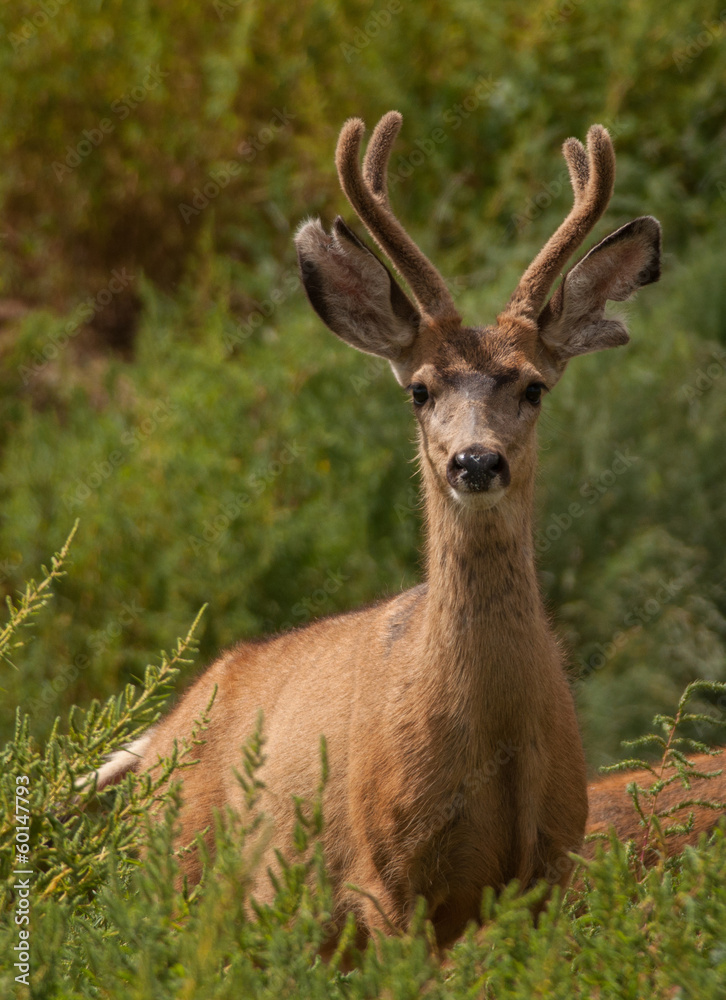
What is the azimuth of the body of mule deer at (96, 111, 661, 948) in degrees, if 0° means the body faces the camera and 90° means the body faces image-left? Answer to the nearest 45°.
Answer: approximately 315°
